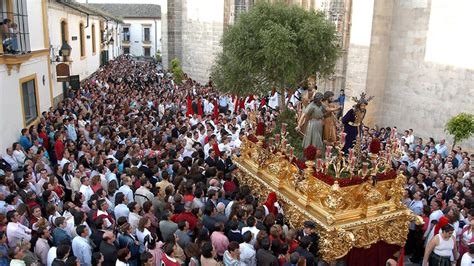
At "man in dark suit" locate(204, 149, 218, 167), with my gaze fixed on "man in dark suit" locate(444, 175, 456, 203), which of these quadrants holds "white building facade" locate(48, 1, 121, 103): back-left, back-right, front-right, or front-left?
back-left

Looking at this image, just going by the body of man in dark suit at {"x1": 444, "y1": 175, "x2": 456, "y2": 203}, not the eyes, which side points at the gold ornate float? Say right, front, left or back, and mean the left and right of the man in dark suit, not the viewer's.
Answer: front

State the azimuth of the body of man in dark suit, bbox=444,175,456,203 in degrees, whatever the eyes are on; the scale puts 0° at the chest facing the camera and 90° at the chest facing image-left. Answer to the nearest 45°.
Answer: approximately 45°

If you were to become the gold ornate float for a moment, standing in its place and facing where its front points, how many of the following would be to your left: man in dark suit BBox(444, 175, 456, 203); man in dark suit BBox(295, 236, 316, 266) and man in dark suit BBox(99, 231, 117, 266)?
1

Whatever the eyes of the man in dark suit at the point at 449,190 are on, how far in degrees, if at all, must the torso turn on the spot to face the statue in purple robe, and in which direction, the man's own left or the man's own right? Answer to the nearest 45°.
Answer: approximately 45° to the man's own right

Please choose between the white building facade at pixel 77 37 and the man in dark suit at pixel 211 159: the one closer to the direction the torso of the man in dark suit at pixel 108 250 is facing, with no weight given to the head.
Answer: the man in dark suit

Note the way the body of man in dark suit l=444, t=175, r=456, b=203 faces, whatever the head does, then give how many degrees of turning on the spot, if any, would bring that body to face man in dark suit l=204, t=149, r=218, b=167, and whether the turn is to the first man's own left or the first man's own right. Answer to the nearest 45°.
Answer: approximately 45° to the first man's own right

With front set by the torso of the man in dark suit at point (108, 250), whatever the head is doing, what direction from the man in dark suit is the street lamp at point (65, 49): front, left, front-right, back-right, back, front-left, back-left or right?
front-left

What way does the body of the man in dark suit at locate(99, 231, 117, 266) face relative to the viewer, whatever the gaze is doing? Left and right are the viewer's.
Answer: facing away from the viewer and to the right of the viewer

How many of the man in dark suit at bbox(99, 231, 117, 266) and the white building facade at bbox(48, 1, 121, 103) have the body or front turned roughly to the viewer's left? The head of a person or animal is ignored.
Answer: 0

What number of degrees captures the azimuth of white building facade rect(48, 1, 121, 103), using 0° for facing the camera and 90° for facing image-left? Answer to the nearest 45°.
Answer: approximately 315°
